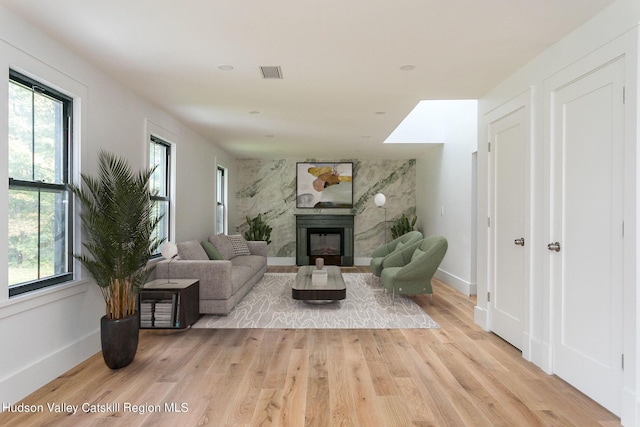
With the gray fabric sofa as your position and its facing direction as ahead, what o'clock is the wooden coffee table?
The wooden coffee table is roughly at 12 o'clock from the gray fabric sofa.

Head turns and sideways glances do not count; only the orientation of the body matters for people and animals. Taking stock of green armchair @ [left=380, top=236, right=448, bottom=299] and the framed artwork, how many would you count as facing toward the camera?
1

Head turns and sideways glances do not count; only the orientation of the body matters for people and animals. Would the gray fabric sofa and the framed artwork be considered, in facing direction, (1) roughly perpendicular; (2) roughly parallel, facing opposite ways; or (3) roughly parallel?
roughly perpendicular

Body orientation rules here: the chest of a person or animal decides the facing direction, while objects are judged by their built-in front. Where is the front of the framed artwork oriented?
toward the camera

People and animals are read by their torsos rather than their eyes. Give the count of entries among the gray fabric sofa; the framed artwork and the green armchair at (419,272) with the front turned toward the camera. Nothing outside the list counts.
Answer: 1

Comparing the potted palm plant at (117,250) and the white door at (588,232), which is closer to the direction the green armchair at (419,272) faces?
the potted palm plant

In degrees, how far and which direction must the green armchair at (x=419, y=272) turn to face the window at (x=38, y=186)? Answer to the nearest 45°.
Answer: approximately 45° to its left

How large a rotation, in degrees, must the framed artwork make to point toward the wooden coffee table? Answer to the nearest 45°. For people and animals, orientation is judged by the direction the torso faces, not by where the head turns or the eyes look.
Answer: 0° — it already faces it

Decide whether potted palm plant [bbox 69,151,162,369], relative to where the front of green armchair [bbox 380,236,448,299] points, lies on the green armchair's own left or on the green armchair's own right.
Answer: on the green armchair's own left

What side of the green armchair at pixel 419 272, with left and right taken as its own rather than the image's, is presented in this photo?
left

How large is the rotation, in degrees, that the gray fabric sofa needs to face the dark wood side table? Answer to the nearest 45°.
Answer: approximately 135° to its right

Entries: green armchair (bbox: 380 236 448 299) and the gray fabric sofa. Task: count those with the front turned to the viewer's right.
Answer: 1

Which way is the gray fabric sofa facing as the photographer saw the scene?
facing to the right of the viewer
